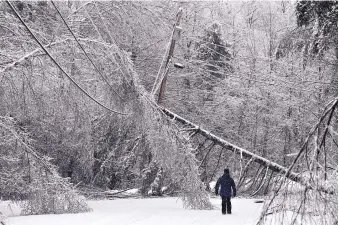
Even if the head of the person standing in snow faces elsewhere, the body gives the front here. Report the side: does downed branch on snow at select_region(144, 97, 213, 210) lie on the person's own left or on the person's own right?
on the person's own left

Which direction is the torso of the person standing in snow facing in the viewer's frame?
away from the camera

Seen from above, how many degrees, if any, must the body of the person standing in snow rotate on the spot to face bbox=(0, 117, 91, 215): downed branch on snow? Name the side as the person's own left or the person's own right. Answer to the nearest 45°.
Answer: approximately 90° to the person's own left
